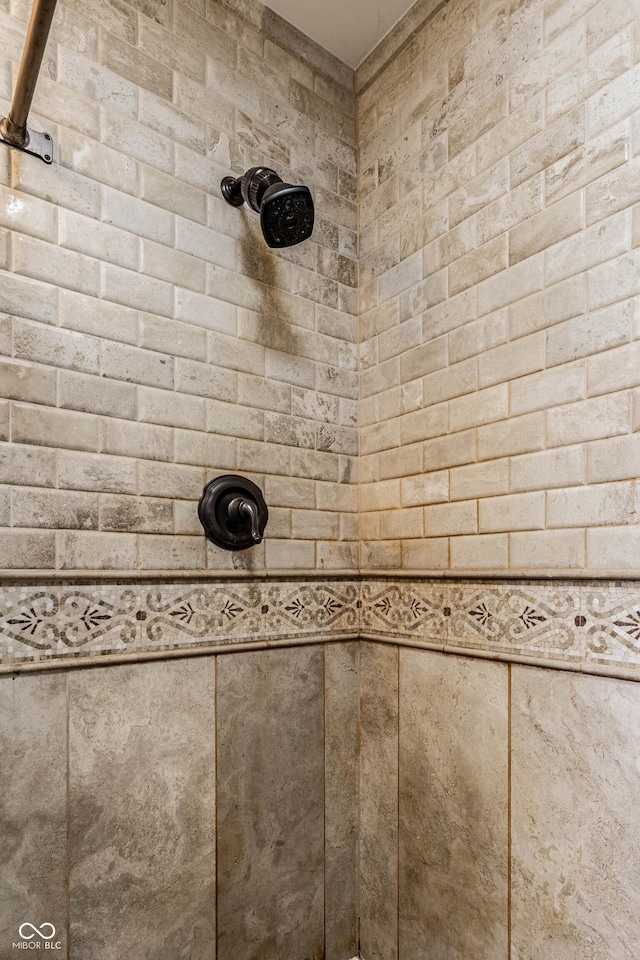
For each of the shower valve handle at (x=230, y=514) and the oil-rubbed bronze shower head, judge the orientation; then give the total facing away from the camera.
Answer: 0

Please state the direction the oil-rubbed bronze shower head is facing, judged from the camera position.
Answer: facing the viewer and to the right of the viewer
